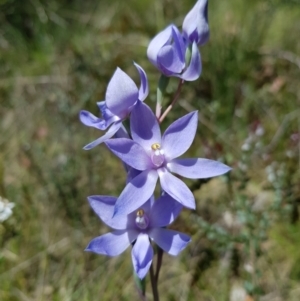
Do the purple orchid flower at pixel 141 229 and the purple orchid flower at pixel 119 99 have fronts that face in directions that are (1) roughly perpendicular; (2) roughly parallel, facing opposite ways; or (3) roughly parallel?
roughly perpendicular

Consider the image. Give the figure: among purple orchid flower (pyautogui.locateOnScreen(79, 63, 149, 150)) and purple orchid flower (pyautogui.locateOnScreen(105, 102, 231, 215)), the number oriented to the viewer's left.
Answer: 1

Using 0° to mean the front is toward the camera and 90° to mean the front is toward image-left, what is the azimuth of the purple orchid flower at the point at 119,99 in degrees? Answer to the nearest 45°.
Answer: approximately 90°

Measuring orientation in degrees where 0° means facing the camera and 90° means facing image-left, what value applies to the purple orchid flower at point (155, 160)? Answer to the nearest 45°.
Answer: approximately 0°
